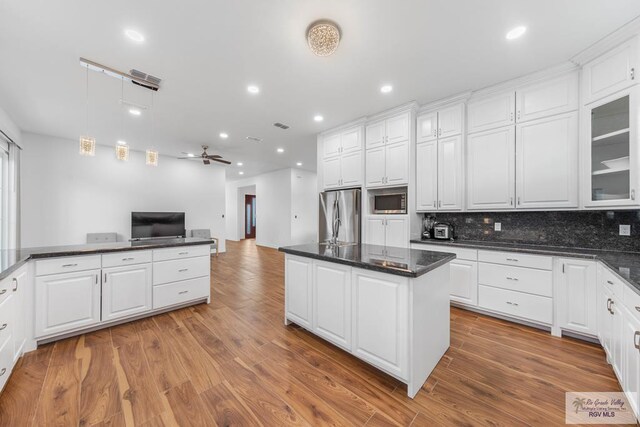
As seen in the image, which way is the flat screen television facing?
toward the camera

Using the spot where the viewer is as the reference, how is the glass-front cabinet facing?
facing the viewer and to the left of the viewer

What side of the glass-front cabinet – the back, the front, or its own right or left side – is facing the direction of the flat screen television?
front

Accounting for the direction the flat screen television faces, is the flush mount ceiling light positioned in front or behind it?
in front

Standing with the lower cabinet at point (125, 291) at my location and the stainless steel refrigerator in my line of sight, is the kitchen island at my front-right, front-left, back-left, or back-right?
front-right

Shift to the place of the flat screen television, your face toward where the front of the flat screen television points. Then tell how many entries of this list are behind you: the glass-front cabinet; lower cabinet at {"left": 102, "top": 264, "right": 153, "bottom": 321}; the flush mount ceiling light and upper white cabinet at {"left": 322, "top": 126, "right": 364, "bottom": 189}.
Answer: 0

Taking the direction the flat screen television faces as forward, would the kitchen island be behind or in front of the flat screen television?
in front

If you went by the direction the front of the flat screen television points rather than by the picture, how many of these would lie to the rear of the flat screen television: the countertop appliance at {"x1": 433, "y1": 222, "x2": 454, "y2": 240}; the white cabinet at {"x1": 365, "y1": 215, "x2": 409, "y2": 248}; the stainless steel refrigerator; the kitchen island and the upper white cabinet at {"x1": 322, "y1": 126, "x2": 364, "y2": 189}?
0

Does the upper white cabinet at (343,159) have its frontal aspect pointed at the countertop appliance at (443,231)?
no

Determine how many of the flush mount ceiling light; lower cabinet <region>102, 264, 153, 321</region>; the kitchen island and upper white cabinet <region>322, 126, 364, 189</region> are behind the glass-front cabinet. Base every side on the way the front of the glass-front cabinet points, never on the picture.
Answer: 0

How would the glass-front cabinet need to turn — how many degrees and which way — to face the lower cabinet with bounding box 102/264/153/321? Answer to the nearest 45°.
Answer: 0° — it already faces it

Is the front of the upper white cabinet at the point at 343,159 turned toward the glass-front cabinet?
no

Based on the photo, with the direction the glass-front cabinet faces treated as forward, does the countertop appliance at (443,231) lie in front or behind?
in front

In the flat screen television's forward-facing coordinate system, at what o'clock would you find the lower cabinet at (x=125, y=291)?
The lower cabinet is roughly at 12 o'clock from the flat screen television.

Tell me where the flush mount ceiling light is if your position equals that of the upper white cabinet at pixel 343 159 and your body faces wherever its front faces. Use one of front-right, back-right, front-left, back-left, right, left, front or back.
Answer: front-left

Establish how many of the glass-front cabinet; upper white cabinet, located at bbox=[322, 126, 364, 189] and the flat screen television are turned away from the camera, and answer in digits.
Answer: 0
